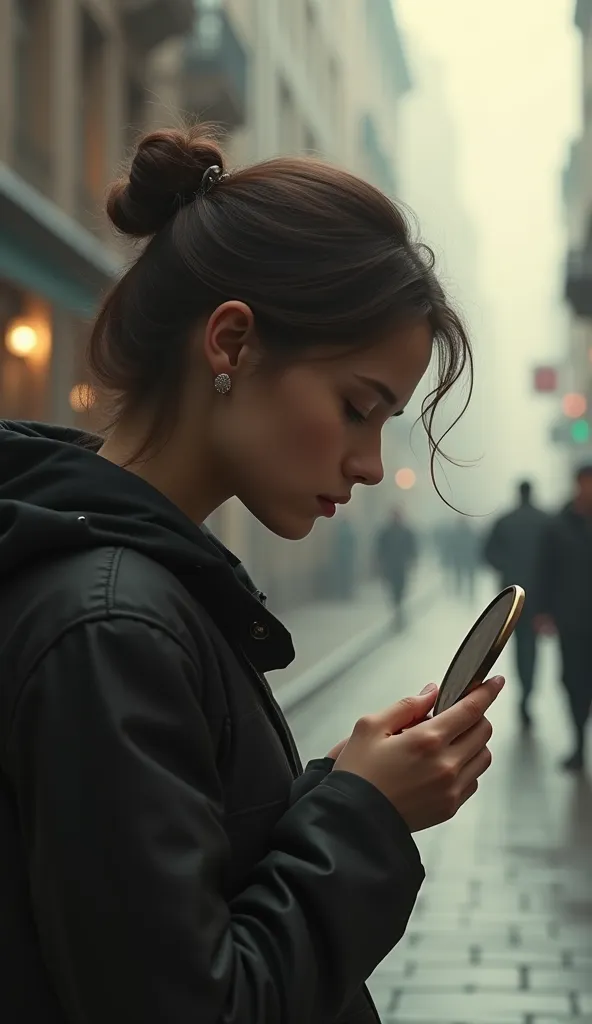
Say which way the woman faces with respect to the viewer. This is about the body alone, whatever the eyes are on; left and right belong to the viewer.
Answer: facing to the right of the viewer

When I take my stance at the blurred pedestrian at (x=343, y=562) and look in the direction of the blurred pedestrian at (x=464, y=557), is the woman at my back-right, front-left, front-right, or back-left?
back-right

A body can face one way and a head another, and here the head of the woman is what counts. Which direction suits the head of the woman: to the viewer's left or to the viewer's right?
to the viewer's right

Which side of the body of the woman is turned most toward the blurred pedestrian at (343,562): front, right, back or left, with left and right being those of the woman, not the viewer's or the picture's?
left

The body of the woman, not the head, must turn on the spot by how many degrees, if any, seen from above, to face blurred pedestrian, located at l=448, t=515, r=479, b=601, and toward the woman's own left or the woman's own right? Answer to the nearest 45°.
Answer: approximately 90° to the woman's own left
